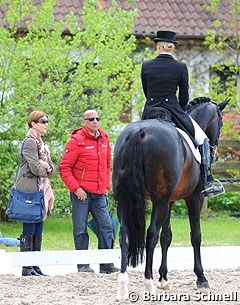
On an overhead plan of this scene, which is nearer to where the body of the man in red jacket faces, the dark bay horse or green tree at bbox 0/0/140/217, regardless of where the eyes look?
the dark bay horse

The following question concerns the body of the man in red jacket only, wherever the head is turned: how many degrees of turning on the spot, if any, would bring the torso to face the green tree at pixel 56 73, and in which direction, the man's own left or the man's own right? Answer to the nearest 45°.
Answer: approximately 135° to the man's own left

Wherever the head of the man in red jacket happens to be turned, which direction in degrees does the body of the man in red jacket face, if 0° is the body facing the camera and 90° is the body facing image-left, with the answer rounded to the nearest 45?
approximately 315°

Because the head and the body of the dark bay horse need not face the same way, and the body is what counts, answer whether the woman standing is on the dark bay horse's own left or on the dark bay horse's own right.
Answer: on the dark bay horse's own left

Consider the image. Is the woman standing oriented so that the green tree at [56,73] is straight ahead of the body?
no

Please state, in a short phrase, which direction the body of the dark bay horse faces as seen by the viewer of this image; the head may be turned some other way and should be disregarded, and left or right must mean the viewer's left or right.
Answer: facing away from the viewer and to the right of the viewer

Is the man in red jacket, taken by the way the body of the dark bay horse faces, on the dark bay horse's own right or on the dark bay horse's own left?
on the dark bay horse's own left

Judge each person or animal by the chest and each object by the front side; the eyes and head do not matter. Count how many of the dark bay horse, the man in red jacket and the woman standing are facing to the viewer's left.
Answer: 0

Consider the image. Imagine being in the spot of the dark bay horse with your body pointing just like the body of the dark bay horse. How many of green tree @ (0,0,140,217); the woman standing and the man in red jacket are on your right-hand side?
0

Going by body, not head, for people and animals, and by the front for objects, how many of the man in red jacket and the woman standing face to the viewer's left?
0

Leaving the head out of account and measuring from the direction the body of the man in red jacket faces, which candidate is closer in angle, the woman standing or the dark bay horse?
the dark bay horse
